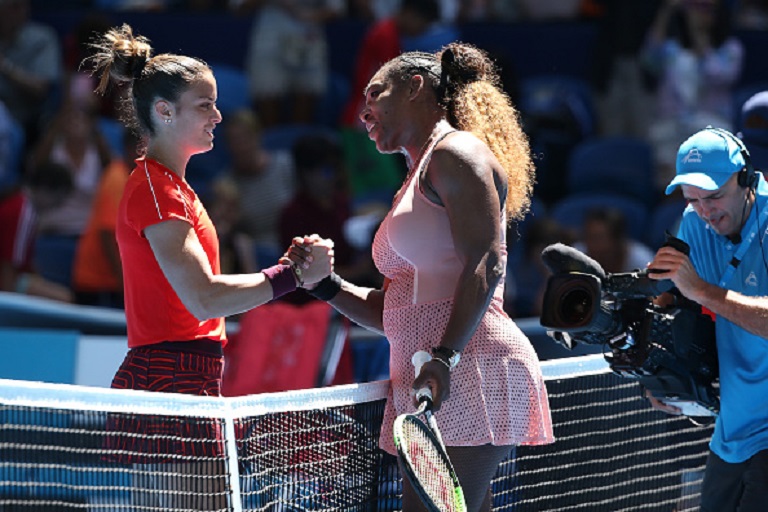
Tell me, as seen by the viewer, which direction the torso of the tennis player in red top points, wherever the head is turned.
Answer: to the viewer's right

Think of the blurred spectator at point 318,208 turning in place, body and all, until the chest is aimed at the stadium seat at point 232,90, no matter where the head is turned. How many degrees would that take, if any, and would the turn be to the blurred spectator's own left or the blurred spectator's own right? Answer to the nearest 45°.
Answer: approximately 180°

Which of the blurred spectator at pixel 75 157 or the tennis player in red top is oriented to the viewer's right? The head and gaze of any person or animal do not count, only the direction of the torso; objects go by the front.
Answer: the tennis player in red top

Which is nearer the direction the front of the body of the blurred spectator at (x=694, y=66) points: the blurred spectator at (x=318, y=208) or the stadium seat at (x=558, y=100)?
the blurred spectator

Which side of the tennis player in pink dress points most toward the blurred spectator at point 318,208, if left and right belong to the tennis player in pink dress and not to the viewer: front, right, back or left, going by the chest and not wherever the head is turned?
right

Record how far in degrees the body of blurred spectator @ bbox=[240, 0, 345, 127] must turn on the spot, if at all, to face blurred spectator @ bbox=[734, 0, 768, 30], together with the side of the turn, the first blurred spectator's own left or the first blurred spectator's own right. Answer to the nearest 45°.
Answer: approximately 90° to the first blurred spectator's own left

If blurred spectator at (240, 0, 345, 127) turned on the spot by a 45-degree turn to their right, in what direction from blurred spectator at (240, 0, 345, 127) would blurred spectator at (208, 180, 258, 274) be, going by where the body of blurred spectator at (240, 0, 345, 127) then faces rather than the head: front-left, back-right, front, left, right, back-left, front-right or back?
front-left

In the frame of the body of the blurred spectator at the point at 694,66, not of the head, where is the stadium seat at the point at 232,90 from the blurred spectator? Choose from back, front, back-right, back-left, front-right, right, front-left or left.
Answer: right

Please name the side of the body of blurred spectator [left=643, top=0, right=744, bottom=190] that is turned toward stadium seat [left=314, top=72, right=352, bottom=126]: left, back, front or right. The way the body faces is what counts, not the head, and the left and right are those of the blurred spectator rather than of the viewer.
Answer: right

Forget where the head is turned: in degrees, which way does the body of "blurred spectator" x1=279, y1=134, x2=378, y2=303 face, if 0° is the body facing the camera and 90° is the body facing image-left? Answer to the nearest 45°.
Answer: approximately 0°

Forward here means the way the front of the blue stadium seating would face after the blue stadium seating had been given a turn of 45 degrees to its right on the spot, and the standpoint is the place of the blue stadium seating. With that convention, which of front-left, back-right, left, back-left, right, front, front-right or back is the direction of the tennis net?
front-left
